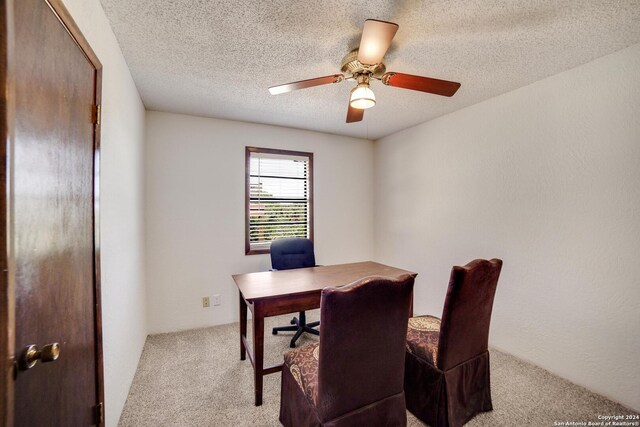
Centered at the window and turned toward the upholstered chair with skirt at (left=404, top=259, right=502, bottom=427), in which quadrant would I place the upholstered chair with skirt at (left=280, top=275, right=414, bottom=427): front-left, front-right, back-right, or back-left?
front-right

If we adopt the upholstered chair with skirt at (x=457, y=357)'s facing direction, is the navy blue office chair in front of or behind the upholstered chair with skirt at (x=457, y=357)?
in front

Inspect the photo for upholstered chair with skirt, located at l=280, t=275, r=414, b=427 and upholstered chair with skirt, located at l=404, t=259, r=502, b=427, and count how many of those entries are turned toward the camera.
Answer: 0

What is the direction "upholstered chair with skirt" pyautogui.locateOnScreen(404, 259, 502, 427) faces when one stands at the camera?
facing away from the viewer and to the left of the viewer

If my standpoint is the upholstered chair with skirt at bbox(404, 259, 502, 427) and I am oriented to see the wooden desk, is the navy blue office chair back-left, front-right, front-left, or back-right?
front-right

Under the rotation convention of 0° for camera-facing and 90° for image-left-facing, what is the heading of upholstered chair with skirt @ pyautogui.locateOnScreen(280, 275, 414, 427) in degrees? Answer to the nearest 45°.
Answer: approximately 135°

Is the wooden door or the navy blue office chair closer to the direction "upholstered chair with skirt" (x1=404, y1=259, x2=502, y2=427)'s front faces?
the navy blue office chair

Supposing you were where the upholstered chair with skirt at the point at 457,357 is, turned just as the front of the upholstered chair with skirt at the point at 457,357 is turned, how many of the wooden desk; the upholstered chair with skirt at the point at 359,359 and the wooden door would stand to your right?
0

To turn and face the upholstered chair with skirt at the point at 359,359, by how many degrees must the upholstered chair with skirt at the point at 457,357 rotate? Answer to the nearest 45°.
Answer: approximately 90° to its left

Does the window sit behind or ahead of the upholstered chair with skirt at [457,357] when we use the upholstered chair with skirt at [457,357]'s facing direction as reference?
ahead

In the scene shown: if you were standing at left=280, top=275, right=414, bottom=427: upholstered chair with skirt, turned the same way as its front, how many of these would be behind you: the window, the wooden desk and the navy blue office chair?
0

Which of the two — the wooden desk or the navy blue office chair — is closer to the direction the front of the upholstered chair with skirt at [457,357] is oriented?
the navy blue office chair

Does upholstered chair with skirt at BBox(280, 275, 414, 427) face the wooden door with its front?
no

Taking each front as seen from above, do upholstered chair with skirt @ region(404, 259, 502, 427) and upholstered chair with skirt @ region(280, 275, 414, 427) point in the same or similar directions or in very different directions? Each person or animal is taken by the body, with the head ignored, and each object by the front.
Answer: same or similar directions

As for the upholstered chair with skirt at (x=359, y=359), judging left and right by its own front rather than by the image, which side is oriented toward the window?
front

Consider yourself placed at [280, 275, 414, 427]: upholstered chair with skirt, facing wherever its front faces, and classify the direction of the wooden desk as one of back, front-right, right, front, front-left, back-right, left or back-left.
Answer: front

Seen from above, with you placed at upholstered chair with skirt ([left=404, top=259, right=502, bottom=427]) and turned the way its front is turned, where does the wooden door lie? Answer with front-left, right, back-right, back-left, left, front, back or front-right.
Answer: left
